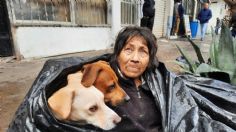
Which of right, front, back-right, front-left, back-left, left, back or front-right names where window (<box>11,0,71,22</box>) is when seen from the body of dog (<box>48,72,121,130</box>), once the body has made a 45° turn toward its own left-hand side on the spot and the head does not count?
left

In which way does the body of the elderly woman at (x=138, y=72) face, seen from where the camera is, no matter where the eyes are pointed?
toward the camera

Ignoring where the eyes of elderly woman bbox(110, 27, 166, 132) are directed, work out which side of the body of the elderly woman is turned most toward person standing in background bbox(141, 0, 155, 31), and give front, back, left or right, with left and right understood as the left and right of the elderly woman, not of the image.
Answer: back

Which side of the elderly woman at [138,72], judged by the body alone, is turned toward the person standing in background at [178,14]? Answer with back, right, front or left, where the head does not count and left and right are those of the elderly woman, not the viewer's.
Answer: back

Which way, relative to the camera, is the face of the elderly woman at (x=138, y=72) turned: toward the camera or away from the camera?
toward the camera

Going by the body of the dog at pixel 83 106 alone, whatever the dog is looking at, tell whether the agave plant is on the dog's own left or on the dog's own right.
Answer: on the dog's own left
